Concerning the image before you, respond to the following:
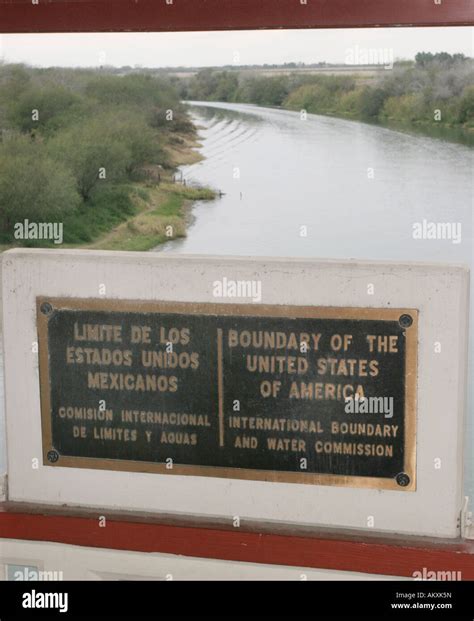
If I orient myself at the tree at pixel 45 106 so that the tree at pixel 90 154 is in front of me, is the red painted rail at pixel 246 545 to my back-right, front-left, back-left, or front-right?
front-right

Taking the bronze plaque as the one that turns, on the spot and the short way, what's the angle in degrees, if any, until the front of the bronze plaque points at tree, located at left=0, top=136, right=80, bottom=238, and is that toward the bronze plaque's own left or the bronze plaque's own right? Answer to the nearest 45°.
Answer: approximately 180°

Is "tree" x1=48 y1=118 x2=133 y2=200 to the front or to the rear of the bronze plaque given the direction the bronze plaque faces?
to the rear

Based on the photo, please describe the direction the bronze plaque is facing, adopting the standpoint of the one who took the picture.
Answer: facing the viewer

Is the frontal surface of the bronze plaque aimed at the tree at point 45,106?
no
